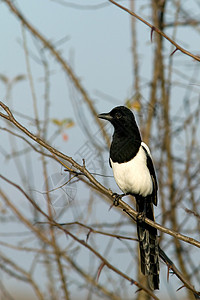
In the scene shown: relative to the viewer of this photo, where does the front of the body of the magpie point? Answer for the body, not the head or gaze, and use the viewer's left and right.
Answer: facing the viewer and to the left of the viewer
